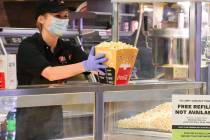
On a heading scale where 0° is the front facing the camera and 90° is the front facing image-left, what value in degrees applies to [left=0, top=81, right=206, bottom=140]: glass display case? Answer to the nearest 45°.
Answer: approximately 0°

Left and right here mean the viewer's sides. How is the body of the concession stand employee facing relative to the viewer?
facing the viewer and to the right of the viewer

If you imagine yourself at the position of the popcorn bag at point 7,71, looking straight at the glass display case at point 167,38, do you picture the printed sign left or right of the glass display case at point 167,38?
right

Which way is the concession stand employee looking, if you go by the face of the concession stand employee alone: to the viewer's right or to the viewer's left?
to the viewer's right

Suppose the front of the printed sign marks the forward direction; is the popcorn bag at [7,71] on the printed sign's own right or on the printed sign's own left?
on the printed sign's own right

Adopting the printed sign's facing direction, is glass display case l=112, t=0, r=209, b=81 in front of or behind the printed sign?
behind
